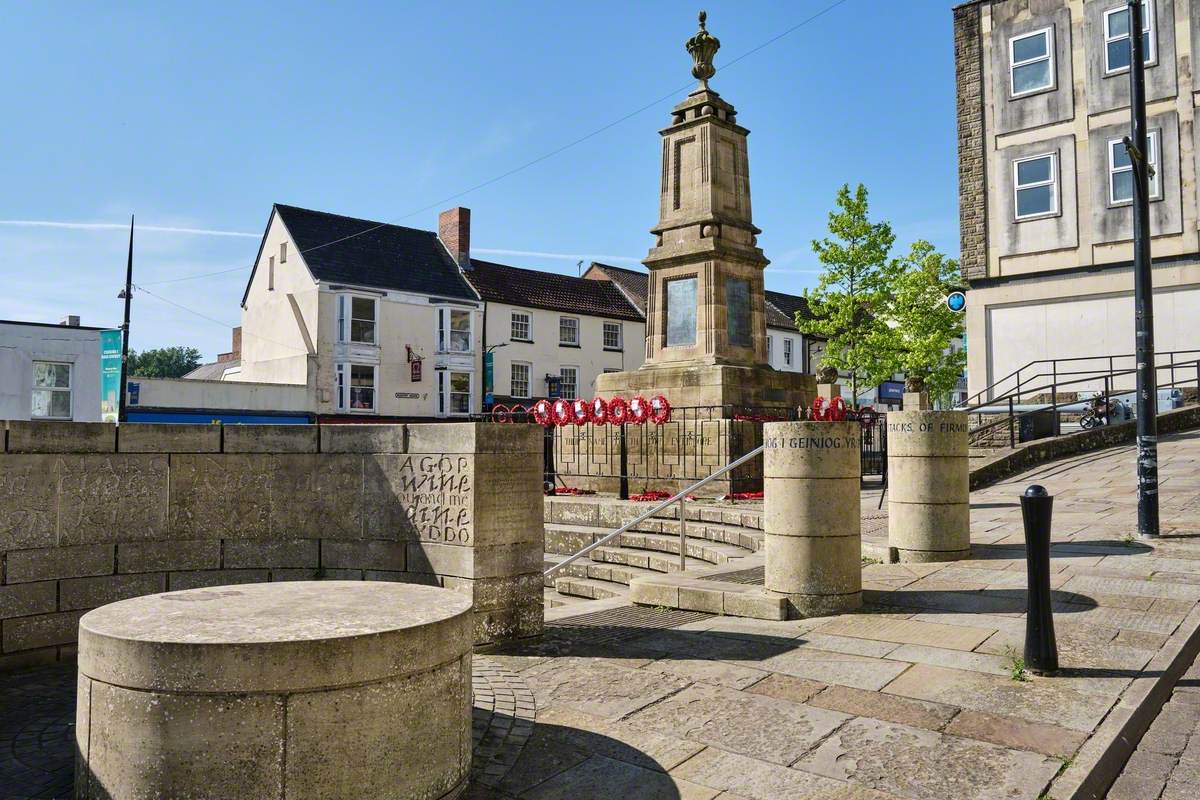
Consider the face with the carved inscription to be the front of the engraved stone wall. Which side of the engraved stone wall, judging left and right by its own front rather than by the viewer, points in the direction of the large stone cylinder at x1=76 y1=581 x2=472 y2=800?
front

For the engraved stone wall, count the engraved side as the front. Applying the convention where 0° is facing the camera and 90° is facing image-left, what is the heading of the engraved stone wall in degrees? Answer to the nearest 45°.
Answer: approximately 0°

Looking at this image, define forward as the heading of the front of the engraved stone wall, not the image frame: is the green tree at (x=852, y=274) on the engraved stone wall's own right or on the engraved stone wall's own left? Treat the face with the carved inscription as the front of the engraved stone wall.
on the engraved stone wall's own left

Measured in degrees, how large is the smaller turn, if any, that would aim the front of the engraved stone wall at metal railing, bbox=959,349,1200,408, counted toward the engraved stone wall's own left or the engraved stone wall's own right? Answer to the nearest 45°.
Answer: approximately 135° to the engraved stone wall's own left

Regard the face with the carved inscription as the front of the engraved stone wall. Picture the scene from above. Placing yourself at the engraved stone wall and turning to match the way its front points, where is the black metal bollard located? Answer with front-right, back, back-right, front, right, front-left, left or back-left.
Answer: front-left

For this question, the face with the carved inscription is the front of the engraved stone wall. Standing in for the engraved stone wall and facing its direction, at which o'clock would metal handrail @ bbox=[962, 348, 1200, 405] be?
The metal handrail is roughly at 8 o'clock from the engraved stone wall.

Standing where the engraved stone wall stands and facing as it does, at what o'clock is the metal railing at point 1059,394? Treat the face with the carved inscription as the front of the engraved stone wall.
The metal railing is roughly at 8 o'clock from the engraved stone wall.

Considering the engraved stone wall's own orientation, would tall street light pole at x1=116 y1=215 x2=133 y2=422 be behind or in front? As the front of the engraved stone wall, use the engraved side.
behind

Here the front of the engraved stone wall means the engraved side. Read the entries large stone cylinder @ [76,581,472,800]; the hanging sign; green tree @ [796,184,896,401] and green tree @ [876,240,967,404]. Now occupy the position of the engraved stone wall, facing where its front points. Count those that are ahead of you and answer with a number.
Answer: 1
